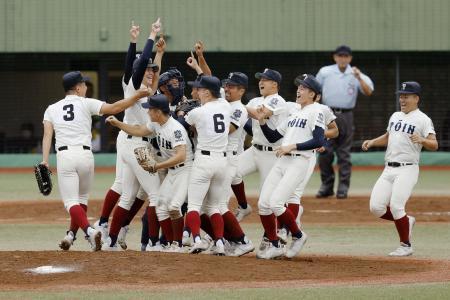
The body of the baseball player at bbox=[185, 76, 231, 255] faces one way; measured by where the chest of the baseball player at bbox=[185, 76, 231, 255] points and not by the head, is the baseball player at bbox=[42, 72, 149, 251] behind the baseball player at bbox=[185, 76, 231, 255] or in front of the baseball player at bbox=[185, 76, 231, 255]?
in front

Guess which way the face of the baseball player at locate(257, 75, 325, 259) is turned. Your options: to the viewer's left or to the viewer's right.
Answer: to the viewer's left

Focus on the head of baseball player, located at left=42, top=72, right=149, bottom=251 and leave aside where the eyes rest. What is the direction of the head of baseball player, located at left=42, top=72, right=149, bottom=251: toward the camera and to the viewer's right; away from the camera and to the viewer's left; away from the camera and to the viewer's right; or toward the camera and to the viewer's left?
away from the camera and to the viewer's right

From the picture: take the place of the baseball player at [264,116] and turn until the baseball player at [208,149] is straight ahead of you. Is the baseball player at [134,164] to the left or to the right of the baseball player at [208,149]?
right

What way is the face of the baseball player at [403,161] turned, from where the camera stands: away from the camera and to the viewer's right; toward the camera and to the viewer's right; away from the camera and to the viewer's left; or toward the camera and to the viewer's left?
toward the camera and to the viewer's left

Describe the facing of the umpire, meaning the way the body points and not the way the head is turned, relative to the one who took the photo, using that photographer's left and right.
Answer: facing the viewer

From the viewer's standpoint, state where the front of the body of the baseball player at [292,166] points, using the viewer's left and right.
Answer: facing the viewer and to the left of the viewer

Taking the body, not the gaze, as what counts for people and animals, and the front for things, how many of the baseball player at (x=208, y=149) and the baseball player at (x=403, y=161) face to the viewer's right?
0

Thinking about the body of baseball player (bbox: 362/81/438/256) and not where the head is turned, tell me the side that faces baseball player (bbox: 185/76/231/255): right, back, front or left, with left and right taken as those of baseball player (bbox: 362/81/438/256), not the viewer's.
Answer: front
